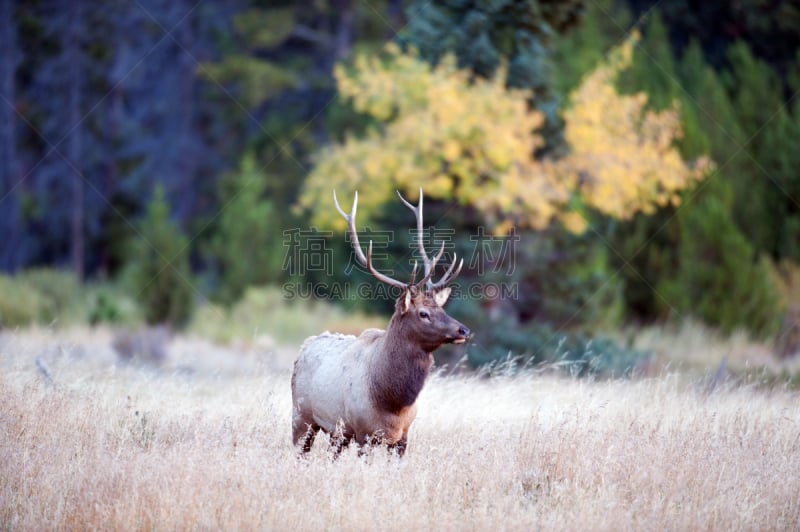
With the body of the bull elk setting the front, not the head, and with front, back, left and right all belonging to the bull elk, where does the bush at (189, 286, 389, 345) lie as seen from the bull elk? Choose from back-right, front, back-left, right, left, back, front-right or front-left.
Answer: back-left

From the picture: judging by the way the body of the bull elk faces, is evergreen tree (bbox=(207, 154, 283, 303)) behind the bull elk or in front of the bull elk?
behind

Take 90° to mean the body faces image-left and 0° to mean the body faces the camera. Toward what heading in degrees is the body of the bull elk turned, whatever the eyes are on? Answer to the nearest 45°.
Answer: approximately 315°

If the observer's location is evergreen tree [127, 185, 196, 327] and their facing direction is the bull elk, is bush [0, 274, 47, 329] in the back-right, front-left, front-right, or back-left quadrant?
back-right

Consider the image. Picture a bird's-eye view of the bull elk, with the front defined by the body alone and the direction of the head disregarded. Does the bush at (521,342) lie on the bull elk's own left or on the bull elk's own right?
on the bull elk's own left

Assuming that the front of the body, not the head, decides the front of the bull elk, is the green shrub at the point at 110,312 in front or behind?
behind

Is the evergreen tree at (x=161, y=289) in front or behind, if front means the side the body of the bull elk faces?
behind

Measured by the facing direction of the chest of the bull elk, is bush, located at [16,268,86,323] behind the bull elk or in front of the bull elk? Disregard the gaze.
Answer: behind

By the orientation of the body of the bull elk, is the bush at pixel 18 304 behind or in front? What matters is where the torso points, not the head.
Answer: behind

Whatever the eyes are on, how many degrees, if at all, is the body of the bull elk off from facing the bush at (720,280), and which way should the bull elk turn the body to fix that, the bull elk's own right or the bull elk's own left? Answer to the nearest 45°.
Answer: approximately 90° to the bull elk's own left
